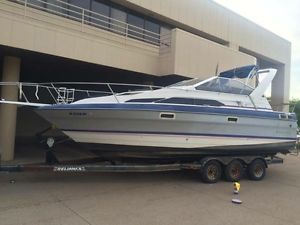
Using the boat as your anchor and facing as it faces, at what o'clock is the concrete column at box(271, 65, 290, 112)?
The concrete column is roughly at 4 o'clock from the boat.

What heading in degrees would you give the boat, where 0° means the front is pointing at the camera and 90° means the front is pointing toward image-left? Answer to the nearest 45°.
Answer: approximately 90°
